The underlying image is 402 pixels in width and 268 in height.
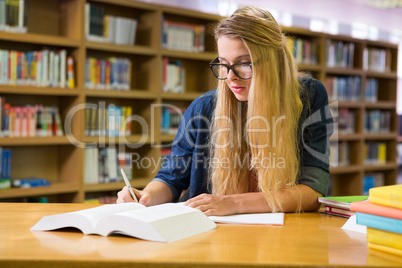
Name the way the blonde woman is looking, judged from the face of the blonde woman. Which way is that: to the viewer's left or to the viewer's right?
to the viewer's left
